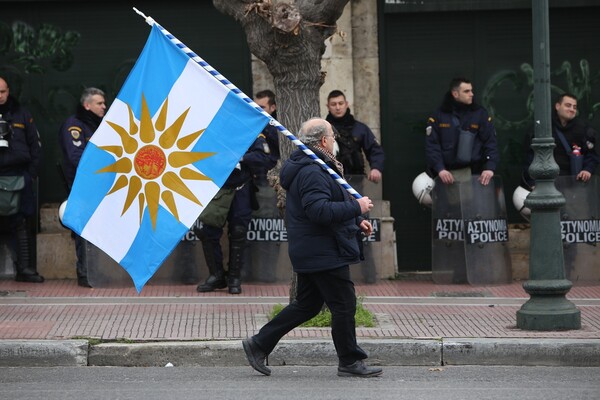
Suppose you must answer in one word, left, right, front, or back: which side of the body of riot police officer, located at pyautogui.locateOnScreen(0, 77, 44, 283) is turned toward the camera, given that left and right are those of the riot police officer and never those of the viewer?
front

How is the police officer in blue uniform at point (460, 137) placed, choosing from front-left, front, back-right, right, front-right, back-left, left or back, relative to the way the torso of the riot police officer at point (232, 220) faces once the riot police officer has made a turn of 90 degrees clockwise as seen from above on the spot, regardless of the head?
back-right

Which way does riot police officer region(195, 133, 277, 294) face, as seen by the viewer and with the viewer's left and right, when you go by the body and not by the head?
facing the viewer and to the left of the viewer

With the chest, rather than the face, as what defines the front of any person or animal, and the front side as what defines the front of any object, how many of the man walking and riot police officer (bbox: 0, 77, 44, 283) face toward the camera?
1

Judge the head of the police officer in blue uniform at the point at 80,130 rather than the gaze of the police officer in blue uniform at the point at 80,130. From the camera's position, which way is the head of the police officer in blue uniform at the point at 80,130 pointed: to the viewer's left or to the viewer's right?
to the viewer's right

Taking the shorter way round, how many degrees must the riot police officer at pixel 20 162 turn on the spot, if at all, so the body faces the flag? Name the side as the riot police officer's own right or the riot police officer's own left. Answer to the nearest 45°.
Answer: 0° — they already face it

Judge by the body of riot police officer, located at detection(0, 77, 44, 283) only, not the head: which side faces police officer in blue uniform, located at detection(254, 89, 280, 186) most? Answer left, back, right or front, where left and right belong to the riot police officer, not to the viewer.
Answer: left

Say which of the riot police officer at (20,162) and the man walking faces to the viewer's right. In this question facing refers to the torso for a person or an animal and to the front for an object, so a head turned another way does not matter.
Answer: the man walking

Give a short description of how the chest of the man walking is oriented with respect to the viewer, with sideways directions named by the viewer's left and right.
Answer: facing to the right of the viewer

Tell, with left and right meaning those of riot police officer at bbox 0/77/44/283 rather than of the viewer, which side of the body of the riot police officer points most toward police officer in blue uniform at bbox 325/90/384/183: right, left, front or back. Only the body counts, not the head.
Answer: left
